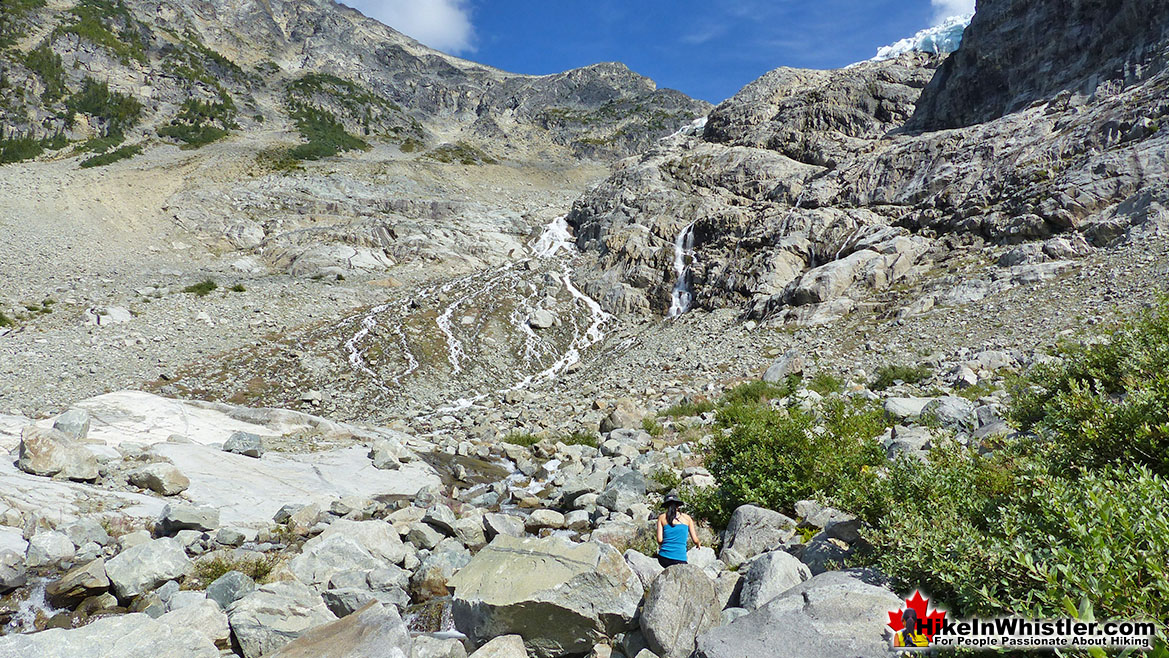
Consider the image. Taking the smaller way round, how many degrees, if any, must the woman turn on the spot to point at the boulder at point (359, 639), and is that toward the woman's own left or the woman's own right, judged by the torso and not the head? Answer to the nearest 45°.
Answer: approximately 135° to the woman's own left

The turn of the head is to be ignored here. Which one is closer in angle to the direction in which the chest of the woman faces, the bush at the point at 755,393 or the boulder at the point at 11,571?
the bush

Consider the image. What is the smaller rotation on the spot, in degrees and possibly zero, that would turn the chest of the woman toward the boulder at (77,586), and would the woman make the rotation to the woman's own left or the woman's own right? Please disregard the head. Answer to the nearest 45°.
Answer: approximately 90° to the woman's own left

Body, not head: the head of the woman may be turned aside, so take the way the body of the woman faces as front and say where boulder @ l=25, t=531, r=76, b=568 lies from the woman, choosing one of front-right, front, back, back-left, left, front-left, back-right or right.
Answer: left

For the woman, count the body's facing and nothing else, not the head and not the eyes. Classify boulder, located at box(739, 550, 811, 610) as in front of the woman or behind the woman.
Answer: behind

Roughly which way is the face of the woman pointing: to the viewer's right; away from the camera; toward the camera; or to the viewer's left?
away from the camera

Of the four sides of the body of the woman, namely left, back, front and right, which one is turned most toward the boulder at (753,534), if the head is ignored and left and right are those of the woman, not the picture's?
right

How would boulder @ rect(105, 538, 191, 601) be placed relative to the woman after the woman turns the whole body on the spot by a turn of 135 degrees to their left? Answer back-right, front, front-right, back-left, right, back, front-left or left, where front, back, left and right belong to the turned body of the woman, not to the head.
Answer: front-right

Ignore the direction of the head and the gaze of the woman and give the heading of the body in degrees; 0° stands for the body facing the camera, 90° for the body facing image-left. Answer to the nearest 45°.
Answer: approximately 180°

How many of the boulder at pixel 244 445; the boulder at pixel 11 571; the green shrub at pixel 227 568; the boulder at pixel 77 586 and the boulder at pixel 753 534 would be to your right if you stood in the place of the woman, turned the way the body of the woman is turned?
1

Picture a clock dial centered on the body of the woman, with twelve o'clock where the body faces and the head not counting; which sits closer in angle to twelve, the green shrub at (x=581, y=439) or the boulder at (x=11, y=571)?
the green shrub

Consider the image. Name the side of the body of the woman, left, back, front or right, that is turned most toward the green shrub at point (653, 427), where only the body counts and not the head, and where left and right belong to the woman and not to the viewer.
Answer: front

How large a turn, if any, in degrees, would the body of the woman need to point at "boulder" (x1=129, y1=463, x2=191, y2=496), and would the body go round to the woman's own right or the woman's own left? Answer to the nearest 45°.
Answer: approximately 90° to the woman's own left

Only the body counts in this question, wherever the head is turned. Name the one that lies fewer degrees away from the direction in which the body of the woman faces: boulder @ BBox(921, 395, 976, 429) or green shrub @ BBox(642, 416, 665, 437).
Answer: the green shrub

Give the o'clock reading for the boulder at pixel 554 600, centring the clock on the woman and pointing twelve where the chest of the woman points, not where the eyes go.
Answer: The boulder is roughly at 7 o'clock from the woman.

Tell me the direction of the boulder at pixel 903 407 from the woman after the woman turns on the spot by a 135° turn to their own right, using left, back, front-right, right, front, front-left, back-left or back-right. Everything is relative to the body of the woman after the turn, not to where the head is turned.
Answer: left

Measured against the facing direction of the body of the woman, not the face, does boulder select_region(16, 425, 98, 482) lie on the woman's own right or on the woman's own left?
on the woman's own left
